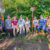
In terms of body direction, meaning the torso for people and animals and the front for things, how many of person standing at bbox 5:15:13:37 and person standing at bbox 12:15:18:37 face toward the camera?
2

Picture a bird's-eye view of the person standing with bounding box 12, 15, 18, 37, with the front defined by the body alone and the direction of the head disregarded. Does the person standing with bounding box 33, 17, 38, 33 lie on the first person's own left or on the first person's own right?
on the first person's own left

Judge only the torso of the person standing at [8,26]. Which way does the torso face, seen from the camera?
toward the camera

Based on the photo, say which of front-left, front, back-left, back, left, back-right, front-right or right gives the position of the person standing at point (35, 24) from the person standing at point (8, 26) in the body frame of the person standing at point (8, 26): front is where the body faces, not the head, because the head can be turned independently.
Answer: left

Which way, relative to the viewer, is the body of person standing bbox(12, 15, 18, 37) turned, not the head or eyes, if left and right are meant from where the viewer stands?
facing the viewer

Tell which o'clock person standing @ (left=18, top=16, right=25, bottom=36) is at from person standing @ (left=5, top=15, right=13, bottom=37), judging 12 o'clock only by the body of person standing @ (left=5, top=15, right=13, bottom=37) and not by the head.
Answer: person standing @ (left=18, top=16, right=25, bottom=36) is roughly at 9 o'clock from person standing @ (left=5, top=15, right=13, bottom=37).
